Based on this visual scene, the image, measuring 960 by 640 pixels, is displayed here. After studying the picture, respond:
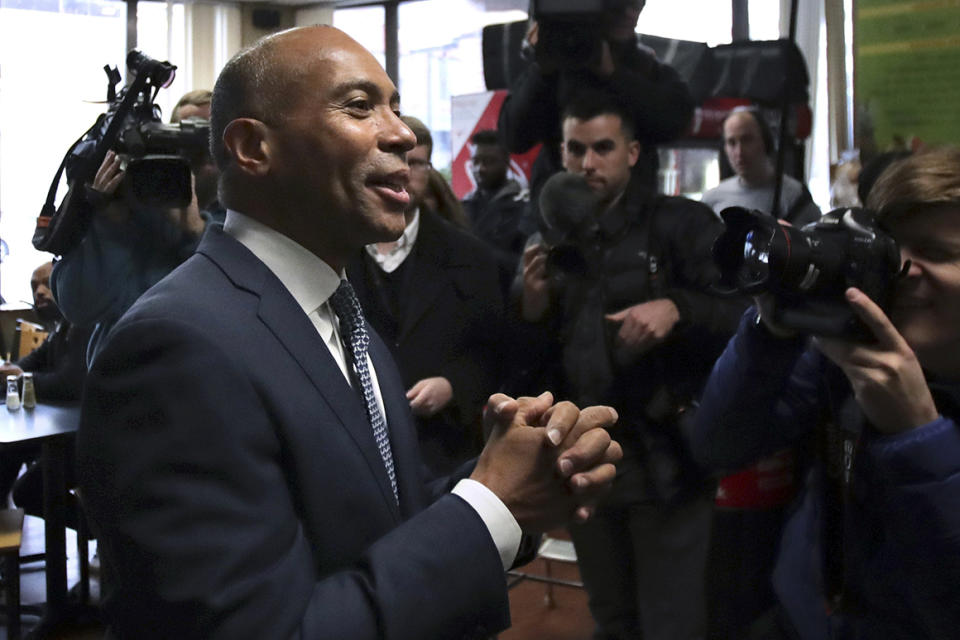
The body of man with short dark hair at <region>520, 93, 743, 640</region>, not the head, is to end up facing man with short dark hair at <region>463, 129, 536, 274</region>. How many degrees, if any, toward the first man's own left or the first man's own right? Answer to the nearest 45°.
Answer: approximately 135° to the first man's own right

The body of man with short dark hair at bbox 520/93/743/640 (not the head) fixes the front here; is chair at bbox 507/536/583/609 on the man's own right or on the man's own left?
on the man's own right

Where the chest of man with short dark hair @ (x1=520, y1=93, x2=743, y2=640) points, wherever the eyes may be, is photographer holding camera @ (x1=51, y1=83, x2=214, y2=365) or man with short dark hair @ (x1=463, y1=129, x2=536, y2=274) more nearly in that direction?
the photographer holding camera

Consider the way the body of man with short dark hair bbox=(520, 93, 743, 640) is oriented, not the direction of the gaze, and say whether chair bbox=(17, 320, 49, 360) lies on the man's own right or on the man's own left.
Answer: on the man's own right

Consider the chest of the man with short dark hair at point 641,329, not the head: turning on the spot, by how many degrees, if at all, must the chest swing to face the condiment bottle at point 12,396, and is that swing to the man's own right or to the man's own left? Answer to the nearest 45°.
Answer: approximately 90° to the man's own right

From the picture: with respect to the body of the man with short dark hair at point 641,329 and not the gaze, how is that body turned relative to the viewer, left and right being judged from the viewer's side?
facing the viewer and to the left of the viewer

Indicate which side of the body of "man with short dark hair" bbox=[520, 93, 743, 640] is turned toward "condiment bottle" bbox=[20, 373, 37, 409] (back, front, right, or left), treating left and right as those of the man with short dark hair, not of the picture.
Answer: right
